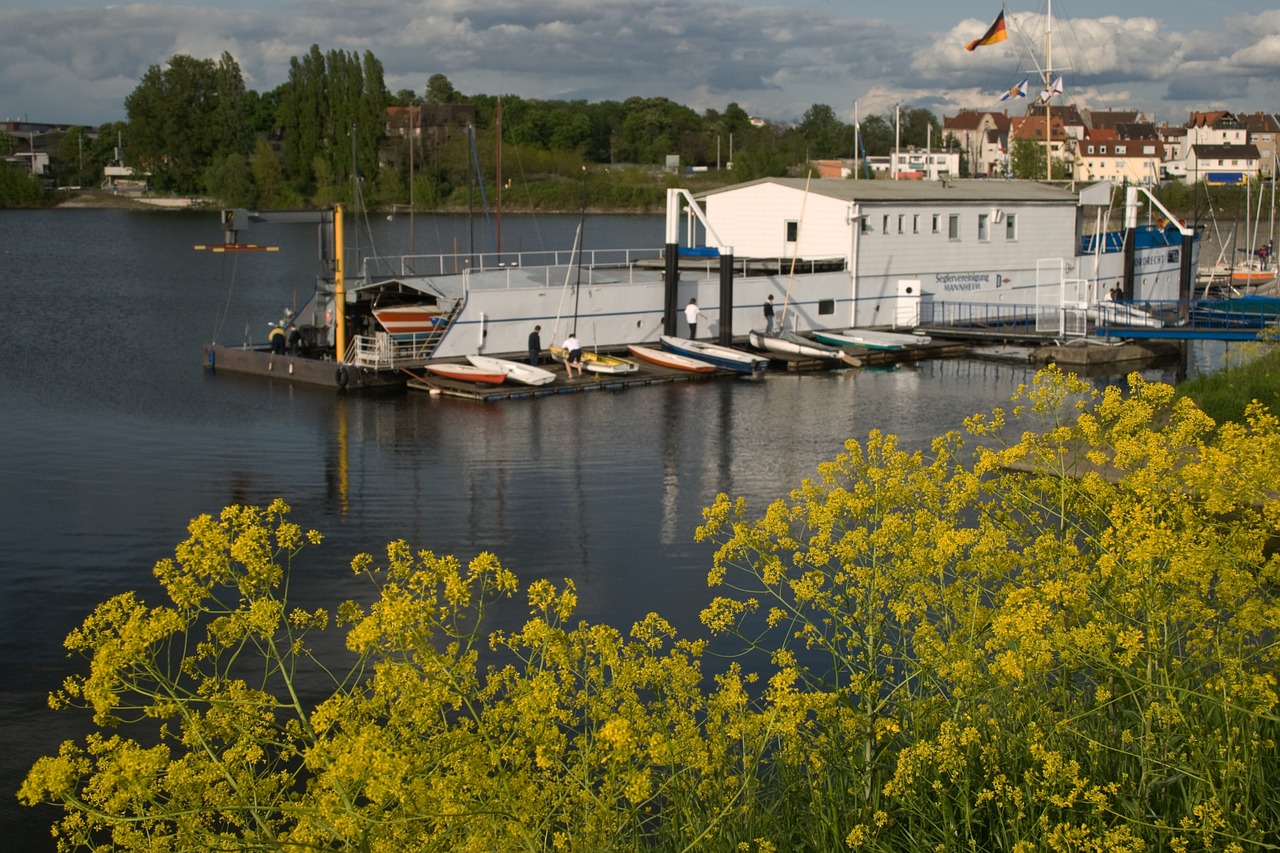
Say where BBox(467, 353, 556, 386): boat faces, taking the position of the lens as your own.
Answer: facing away from the viewer and to the left of the viewer

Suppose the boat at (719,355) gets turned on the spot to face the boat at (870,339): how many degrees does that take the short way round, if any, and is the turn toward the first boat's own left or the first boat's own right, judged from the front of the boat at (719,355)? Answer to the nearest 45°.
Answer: approximately 90° to the first boat's own right

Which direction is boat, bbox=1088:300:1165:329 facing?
to the viewer's left

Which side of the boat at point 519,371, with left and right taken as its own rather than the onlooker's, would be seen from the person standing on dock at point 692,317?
right

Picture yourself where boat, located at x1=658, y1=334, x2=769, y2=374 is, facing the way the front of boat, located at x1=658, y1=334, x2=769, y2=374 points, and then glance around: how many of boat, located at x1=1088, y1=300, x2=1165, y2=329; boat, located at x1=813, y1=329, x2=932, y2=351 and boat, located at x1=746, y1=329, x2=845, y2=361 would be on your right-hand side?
3
